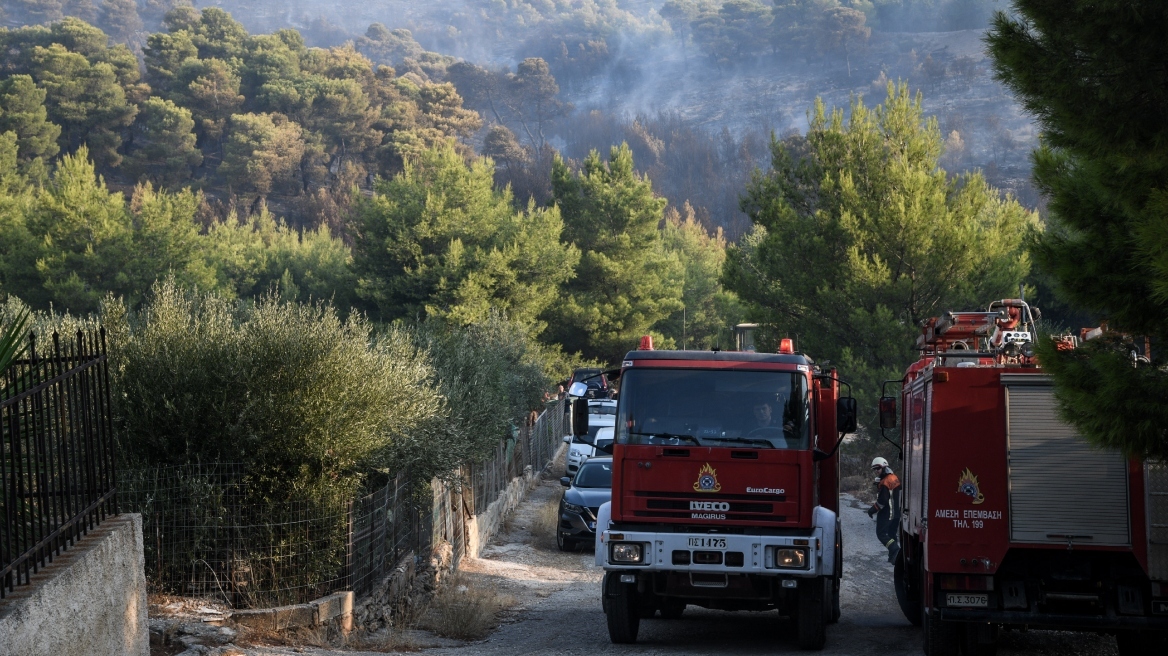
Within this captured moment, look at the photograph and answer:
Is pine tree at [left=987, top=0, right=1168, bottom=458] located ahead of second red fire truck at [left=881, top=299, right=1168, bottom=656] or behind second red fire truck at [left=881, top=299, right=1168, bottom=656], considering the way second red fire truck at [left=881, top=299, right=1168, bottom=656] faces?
behind

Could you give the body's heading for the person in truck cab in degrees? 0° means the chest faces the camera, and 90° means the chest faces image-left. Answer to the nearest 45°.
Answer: approximately 0°

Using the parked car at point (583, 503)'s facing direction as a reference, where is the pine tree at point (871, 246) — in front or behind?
behind

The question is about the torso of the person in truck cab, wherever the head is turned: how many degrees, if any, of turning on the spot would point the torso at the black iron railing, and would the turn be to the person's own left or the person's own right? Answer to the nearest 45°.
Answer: approximately 45° to the person's own right

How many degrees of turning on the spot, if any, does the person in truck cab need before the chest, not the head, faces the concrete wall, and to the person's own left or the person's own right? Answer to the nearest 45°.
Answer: approximately 45° to the person's own right

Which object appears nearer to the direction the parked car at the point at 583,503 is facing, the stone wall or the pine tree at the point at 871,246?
the stone wall

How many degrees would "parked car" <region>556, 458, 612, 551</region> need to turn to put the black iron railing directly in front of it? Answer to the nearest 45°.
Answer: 0° — it already faces it

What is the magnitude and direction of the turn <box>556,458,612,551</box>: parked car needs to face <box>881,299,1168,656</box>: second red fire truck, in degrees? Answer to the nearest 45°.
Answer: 0° — it already faces it
